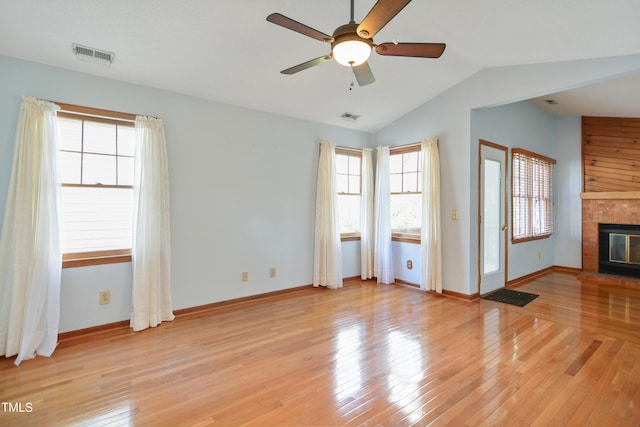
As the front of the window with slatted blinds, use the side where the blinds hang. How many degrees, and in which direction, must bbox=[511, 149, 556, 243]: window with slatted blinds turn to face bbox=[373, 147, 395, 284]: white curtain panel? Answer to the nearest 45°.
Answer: approximately 90° to its right

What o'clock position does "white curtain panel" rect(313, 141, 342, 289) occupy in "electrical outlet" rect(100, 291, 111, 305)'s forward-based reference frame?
The white curtain panel is roughly at 9 o'clock from the electrical outlet.

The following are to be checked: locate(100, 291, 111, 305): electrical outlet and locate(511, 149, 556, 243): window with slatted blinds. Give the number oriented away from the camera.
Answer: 0

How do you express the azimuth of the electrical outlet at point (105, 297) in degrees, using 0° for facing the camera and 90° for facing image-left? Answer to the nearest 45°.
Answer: approximately 0°

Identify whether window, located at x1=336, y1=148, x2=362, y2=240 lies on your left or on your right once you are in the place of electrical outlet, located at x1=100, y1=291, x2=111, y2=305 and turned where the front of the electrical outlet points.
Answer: on your left

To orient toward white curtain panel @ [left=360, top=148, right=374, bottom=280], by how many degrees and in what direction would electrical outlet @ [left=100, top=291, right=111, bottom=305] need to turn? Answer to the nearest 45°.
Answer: approximately 90° to its left

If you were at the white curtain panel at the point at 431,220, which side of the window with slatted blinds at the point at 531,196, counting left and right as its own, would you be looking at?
right

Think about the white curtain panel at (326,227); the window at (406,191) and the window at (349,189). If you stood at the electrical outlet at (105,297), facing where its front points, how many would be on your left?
3

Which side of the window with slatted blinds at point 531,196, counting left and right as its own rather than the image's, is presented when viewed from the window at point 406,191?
right

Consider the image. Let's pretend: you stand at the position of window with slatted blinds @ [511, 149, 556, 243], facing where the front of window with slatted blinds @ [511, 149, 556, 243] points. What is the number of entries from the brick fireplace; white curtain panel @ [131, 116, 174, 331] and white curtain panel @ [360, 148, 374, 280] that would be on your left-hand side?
1

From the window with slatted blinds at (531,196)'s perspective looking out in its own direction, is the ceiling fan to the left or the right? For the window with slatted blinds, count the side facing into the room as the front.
on its right

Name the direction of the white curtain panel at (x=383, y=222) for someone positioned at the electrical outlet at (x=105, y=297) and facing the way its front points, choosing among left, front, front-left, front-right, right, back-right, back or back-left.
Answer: left

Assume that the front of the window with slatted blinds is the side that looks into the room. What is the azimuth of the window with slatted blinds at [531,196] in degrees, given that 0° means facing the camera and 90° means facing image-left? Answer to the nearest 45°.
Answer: approximately 315°
